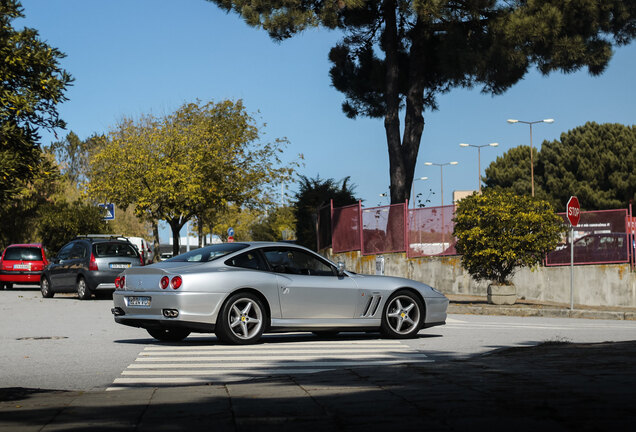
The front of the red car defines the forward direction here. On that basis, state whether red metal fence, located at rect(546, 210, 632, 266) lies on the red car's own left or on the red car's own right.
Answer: on the red car's own right

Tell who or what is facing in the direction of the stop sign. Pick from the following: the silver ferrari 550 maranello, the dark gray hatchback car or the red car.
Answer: the silver ferrari 550 maranello

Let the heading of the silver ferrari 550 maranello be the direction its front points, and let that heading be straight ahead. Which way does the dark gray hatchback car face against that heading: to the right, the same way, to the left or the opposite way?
to the left

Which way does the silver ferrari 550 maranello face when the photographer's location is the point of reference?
facing away from the viewer and to the right of the viewer

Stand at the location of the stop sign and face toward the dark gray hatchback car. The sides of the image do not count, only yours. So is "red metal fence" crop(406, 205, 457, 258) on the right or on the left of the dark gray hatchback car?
right

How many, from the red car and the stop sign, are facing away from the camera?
1

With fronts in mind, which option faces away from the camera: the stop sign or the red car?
the red car

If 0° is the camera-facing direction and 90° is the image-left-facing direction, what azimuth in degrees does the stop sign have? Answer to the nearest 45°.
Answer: approximately 315°

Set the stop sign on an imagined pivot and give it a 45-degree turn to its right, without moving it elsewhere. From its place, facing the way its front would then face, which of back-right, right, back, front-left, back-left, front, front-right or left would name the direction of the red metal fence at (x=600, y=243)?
back

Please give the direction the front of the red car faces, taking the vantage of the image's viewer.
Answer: facing away from the viewer

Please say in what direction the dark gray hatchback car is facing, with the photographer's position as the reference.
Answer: facing away from the viewer and to the left of the viewer

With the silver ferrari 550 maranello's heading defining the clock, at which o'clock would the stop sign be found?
The stop sign is roughly at 12 o'clock from the silver ferrari 550 maranello.

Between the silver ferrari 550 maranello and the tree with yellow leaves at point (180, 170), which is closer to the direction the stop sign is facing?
the silver ferrari 550 maranello
